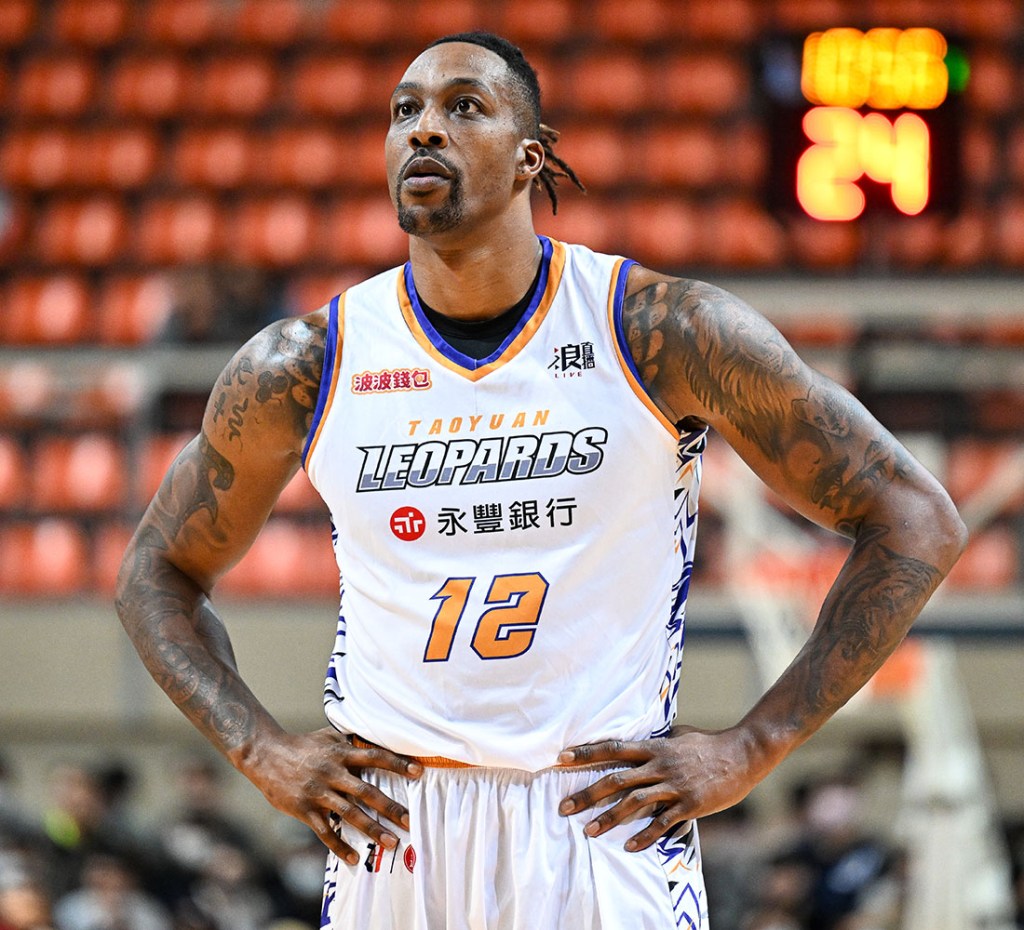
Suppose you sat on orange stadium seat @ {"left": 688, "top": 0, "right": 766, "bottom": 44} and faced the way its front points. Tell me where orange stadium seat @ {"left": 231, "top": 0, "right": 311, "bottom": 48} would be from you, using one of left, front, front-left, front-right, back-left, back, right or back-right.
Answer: right

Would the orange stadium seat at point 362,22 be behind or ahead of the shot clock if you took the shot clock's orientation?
behind

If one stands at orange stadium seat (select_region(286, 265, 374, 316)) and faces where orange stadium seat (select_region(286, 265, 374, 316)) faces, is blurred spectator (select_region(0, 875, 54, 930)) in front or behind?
in front

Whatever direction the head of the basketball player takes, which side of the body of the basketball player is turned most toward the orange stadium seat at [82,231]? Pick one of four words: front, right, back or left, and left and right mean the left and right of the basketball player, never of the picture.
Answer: back

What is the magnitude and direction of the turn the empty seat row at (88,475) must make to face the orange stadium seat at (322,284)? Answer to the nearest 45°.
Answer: approximately 135° to its left

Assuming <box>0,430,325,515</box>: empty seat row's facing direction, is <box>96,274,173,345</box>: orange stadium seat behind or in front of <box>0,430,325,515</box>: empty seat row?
behind

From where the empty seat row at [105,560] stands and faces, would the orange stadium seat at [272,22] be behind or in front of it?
behind

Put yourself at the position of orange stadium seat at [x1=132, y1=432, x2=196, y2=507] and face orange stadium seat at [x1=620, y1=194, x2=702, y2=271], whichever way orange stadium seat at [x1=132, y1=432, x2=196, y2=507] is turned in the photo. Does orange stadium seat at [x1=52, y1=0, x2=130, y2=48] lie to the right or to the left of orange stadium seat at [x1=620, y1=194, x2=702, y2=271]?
left
